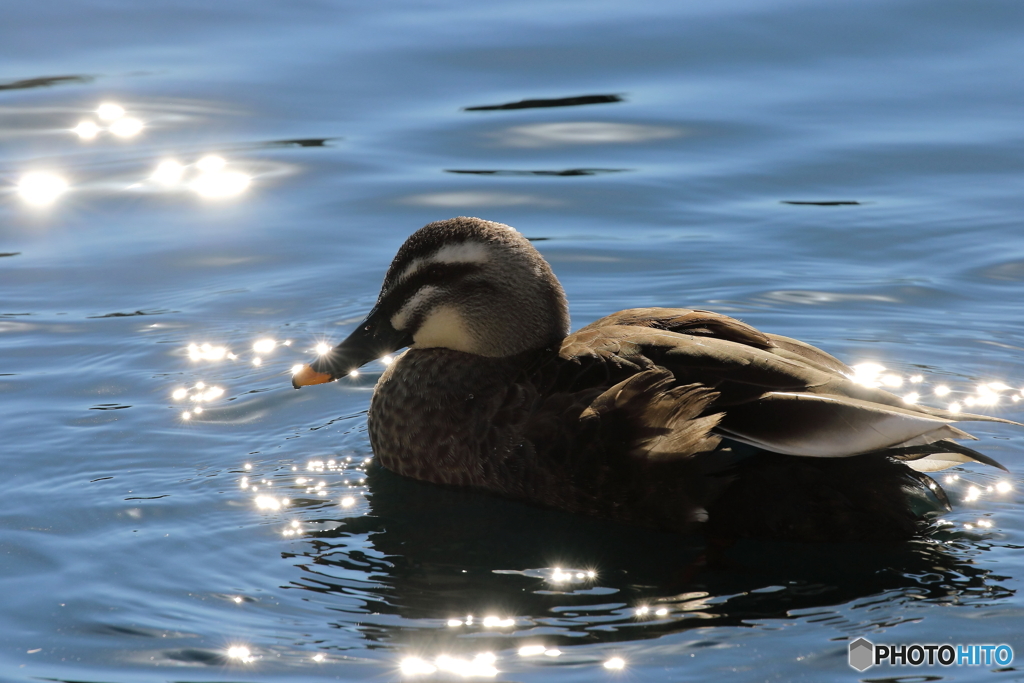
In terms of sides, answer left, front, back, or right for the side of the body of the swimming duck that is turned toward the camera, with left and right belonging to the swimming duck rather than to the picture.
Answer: left
